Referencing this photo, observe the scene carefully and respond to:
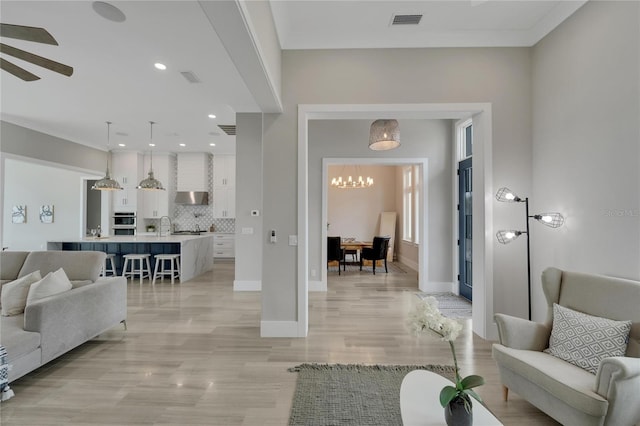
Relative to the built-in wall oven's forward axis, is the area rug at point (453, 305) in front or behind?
in front

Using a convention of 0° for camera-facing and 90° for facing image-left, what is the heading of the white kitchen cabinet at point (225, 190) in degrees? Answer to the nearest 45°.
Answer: approximately 0°

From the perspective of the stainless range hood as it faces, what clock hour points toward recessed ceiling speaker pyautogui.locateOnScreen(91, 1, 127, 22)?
The recessed ceiling speaker is roughly at 12 o'clock from the stainless range hood.

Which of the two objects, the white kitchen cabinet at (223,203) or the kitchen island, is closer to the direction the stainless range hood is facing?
the kitchen island

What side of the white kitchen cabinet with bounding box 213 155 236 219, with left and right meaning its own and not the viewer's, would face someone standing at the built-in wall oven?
right

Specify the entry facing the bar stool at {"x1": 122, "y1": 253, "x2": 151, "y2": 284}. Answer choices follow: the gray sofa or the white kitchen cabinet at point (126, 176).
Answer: the white kitchen cabinet

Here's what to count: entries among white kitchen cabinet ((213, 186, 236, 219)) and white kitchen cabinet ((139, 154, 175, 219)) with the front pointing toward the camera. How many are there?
2

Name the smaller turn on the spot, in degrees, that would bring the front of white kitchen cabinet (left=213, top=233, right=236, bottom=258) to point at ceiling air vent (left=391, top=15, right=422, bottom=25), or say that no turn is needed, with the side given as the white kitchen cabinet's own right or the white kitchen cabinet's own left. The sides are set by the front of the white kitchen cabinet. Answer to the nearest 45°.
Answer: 0° — it already faces it
